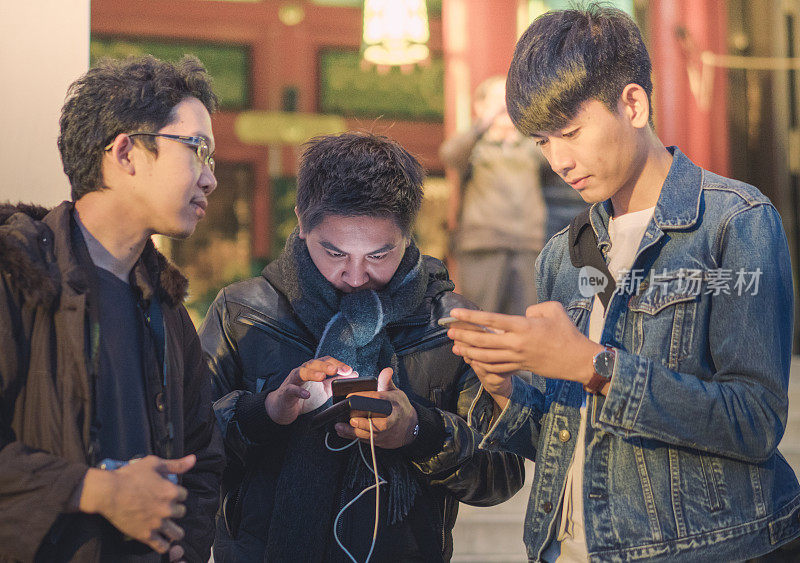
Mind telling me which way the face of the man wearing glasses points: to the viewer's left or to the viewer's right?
to the viewer's right

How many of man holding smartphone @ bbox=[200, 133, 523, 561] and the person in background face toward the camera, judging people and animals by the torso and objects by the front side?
2

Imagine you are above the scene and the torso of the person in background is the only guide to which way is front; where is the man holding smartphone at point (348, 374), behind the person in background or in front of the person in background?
in front

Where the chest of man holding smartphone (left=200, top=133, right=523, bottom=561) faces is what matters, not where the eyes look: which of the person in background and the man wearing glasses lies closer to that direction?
the man wearing glasses

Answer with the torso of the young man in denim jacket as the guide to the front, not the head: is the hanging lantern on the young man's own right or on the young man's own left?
on the young man's own right

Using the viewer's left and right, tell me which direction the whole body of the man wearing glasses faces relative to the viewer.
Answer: facing the viewer and to the right of the viewer

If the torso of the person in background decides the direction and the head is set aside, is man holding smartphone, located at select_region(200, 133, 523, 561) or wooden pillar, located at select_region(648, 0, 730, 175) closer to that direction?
the man holding smartphone

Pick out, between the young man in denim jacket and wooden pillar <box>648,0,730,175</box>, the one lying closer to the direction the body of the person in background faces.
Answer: the young man in denim jacket

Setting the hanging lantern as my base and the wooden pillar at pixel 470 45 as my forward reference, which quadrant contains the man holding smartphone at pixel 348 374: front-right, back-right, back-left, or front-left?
back-right

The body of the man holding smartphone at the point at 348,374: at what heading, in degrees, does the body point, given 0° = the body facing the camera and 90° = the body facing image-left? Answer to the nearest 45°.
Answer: approximately 0°

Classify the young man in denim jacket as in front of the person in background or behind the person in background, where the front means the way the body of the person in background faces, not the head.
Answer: in front
